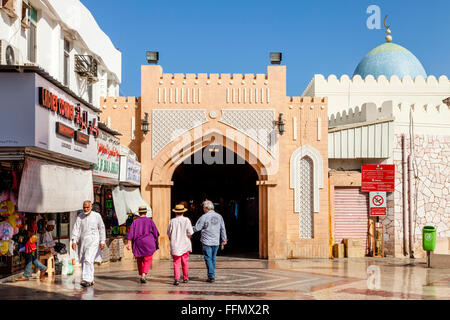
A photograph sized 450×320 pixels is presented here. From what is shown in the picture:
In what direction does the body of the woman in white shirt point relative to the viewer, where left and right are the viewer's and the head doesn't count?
facing away from the viewer

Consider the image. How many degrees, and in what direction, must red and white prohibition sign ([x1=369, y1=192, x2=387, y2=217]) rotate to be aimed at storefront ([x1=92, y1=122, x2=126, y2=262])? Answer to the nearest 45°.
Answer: approximately 45° to its right

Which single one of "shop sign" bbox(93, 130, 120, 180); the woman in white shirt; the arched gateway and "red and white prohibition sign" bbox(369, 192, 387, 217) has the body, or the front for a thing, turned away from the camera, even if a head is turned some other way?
the woman in white shirt

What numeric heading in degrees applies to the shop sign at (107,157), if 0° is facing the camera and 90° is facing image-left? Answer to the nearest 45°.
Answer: approximately 315°

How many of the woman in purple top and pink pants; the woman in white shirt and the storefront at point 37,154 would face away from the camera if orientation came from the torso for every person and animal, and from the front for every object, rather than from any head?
2

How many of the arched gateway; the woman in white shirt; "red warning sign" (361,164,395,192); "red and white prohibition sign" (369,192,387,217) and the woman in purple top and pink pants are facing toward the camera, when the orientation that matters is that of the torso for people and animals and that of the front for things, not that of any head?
3

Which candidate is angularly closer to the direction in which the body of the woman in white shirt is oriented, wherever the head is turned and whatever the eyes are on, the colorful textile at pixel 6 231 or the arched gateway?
the arched gateway

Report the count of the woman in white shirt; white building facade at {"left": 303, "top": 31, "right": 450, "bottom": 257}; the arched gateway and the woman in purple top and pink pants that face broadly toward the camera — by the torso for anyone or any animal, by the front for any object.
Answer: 2

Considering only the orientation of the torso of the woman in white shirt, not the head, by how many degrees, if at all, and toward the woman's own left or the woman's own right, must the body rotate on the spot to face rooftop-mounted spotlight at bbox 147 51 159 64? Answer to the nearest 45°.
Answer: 0° — they already face it
